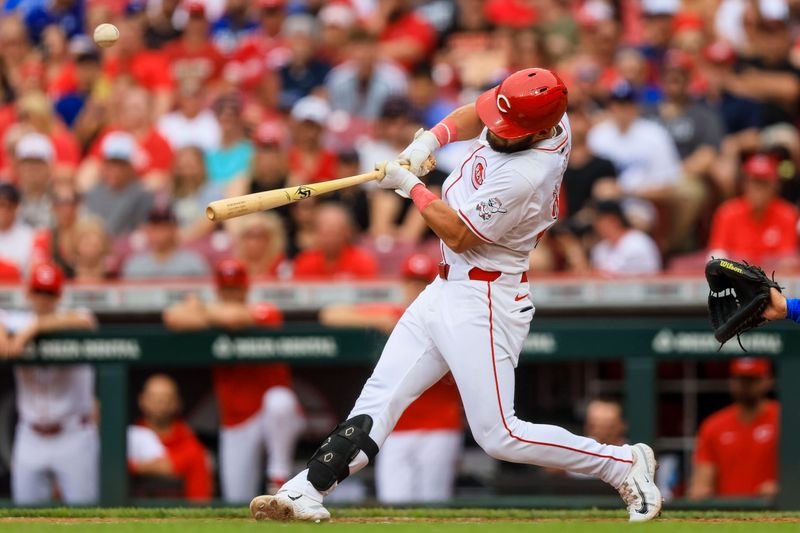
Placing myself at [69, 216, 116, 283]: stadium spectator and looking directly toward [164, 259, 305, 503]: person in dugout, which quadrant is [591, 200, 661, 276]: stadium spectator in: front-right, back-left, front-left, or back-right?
front-left

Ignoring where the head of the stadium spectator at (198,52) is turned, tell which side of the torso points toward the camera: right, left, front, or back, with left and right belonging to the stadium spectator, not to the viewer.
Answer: front

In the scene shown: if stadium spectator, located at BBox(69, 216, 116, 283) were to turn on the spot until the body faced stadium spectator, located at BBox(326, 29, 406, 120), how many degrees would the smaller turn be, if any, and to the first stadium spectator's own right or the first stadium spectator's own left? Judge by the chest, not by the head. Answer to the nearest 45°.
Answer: approximately 135° to the first stadium spectator's own left

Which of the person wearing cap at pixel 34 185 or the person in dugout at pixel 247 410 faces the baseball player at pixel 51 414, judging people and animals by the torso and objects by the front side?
the person wearing cap

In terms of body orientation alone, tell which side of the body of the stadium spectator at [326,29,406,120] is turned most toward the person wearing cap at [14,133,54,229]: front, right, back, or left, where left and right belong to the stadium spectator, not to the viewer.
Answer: right

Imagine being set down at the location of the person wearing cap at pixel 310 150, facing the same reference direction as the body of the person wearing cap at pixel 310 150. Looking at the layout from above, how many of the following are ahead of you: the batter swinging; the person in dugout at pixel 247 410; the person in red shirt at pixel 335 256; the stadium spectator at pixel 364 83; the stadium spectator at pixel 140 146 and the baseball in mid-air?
4

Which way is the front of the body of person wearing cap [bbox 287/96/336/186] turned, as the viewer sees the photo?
toward the camera

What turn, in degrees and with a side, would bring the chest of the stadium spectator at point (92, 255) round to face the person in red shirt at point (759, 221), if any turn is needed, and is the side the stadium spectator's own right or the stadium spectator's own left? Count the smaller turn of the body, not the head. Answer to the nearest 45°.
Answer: approximately 90° to the stadium spectator's own left

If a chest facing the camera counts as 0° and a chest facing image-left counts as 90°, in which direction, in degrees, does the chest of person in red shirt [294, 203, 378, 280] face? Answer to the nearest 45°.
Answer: approximately 0°

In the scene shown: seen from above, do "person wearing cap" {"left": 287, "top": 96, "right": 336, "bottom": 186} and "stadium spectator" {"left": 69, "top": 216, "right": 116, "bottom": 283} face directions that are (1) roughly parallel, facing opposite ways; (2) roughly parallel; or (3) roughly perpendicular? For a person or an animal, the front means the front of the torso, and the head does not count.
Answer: roughly parallel

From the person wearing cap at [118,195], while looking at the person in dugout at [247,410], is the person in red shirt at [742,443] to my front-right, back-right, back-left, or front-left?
front-left

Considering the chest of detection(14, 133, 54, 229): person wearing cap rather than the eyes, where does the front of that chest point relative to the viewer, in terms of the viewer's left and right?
facing the viewer
